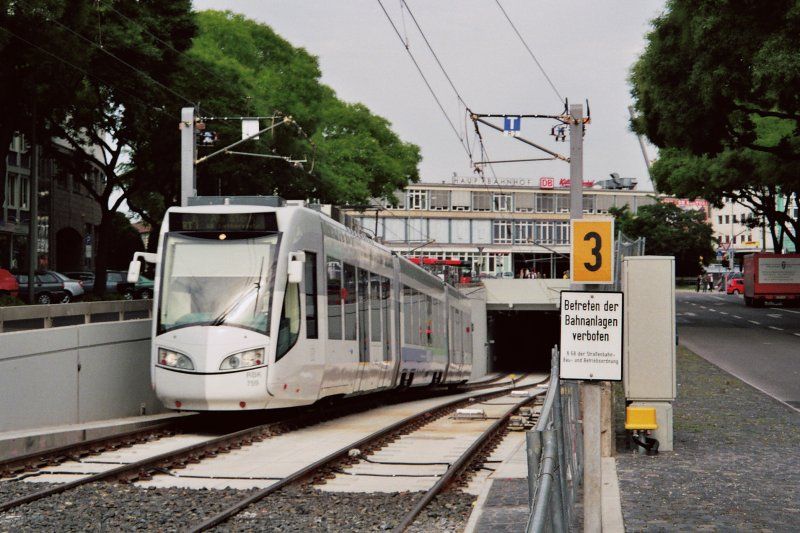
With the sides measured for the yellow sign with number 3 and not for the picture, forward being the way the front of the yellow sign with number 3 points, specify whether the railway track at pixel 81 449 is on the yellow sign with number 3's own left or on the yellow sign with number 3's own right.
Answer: on the yellow sign with number 3's own right

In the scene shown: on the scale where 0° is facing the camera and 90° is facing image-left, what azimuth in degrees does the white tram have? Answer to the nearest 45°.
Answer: approximately 45°

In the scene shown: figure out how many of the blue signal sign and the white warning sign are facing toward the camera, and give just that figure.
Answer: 2

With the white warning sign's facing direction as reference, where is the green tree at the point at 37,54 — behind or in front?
behind

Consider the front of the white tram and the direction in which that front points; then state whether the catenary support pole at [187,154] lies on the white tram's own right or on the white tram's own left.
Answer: on the white tram's own right

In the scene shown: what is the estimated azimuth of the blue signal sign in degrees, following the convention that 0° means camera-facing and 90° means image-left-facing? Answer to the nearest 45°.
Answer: approximately 0°
